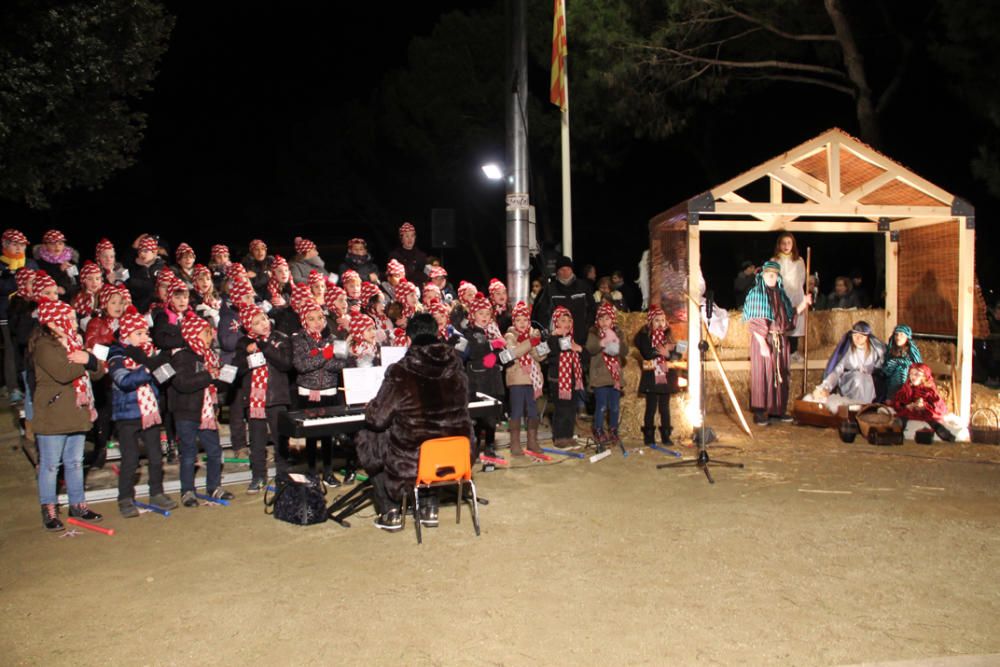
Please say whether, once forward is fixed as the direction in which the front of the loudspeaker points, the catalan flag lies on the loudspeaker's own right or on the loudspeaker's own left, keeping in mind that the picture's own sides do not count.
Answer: on the loudspeaker's own left

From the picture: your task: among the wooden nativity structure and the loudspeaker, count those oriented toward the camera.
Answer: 2

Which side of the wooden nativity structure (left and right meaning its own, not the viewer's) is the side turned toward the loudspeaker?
right

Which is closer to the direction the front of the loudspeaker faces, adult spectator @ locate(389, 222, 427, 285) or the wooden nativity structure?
the adult spectator

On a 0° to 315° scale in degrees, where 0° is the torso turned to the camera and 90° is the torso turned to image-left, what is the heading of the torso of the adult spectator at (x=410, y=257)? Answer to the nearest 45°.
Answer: approximately 315°

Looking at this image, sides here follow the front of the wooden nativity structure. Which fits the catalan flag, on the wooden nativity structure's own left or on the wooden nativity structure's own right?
on the wooden nativity structure's own right
